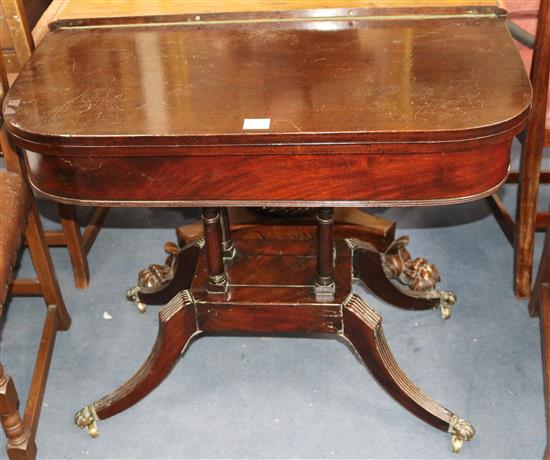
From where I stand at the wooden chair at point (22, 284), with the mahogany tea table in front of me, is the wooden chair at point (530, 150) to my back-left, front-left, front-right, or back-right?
front-left

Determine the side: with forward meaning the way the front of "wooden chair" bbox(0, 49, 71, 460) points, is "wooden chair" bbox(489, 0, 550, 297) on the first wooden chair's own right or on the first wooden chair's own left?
on the first wooden chair's own left
